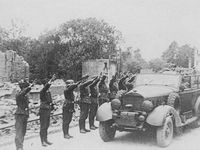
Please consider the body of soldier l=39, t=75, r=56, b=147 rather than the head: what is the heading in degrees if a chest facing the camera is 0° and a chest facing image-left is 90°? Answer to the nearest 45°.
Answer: approximately 270°

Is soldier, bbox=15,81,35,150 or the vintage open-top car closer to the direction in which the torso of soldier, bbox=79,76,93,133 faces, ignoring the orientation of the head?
the vintage open-top car

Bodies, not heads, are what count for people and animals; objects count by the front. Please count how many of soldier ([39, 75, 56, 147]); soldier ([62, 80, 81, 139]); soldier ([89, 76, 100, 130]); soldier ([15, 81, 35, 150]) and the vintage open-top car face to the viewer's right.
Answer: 4

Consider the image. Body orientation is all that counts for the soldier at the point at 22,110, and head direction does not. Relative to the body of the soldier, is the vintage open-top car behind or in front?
in front

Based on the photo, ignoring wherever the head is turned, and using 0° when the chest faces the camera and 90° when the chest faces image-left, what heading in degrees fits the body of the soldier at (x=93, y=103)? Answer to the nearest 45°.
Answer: approximately 270°

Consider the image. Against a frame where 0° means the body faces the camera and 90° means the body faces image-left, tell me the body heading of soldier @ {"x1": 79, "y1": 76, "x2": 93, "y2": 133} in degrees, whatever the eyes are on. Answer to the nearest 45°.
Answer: approximately 270°

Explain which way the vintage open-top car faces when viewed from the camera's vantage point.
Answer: facing the viewer and to the left of the viewer

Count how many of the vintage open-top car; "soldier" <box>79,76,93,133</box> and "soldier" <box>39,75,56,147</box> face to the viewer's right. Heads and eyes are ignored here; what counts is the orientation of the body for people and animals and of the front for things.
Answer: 2

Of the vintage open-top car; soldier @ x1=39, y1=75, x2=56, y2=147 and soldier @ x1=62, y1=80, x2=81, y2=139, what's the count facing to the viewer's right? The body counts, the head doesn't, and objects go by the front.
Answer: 2

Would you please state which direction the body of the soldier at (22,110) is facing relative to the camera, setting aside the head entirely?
to the viewer's right

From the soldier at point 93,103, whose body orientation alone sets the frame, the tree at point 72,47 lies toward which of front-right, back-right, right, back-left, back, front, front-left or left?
left

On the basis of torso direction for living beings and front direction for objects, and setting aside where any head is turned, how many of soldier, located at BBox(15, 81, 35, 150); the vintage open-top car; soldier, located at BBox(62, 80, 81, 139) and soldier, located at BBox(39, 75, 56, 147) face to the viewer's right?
3

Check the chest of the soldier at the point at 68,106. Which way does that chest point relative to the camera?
to the viewer's right
